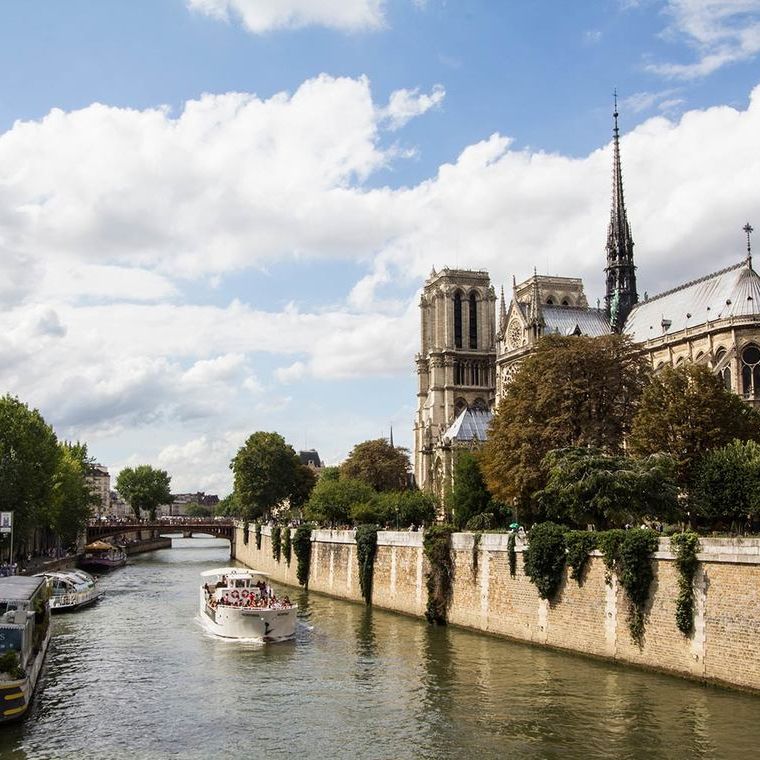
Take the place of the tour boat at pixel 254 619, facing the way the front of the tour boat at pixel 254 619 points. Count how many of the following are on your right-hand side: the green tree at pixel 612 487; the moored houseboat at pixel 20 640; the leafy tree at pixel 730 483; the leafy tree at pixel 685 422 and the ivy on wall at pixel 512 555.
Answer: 1

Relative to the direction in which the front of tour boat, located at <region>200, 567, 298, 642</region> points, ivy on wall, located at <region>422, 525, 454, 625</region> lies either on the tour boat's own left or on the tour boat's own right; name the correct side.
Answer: on the tour boat's own left

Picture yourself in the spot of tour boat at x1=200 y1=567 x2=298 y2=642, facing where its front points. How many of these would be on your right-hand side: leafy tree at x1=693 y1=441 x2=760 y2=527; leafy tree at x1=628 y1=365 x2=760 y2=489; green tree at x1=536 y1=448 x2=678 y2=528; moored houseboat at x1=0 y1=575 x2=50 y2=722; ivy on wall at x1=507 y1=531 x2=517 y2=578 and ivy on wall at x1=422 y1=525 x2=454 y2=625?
1

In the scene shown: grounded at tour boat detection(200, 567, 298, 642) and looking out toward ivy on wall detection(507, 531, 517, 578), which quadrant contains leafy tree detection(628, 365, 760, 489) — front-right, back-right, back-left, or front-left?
front-left

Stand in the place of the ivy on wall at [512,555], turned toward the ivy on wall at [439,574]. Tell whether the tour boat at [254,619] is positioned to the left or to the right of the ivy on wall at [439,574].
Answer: left

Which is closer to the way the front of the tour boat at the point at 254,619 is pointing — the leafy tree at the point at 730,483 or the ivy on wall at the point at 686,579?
the ivy on wall

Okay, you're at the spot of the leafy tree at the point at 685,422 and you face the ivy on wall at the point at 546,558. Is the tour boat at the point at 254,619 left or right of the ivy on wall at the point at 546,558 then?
right

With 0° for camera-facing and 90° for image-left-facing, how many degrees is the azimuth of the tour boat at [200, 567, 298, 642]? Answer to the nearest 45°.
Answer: approximately 315°

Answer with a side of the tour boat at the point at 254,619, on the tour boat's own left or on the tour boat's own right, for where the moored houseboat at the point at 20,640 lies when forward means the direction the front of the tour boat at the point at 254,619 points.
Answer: on the tour boat's own right

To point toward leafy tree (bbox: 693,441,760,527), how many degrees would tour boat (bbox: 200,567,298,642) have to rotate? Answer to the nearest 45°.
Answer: approximately 45° to its left

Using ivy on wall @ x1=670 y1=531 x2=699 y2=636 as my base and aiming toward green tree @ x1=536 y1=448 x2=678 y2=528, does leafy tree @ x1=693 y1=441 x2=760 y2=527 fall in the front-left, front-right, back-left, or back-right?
front-right

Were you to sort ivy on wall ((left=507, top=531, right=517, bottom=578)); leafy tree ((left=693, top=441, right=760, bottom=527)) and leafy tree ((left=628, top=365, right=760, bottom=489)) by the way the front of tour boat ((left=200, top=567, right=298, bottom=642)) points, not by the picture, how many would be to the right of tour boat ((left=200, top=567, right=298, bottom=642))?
0
